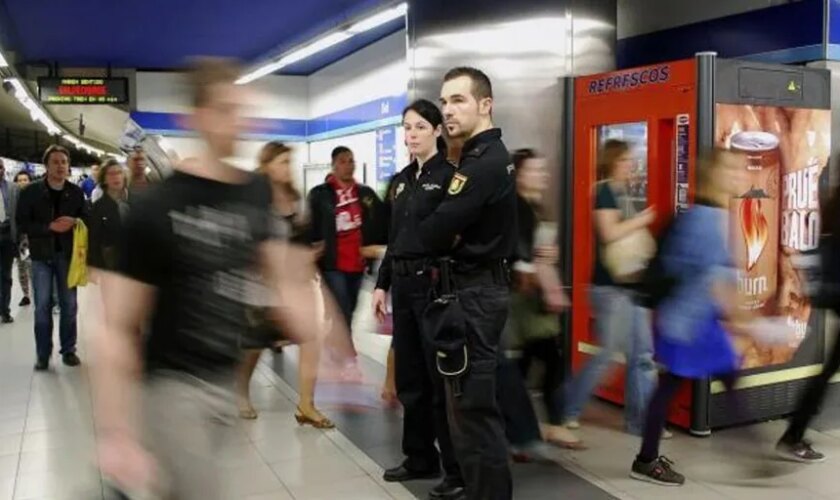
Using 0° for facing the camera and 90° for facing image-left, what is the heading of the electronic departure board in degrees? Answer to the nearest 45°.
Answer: approximately 0°

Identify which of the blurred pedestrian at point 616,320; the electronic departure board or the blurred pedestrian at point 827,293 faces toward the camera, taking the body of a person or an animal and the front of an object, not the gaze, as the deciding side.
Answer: the electronic departure board

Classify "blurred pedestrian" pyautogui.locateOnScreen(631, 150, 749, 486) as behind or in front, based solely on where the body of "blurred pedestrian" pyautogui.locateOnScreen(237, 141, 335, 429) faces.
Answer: in front

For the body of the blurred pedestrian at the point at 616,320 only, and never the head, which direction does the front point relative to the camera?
to the viewer's right

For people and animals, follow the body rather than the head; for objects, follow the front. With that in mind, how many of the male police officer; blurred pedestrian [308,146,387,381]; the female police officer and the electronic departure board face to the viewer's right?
0

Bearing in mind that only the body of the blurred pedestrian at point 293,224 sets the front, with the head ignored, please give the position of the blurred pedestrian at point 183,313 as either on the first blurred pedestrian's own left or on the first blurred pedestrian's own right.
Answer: on the first blurred pedestrian's own right

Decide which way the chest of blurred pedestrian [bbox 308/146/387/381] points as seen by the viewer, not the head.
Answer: toward the camera

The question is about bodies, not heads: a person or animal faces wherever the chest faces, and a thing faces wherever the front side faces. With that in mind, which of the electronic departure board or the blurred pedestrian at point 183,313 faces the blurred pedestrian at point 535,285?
the electronic departure board

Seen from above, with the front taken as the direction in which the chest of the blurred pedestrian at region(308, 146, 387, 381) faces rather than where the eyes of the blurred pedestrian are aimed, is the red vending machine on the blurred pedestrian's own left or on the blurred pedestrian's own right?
on the blurred pedestrian's own left

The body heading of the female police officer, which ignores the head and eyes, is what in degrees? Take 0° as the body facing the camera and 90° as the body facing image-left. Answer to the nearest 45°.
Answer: approximately 45°
